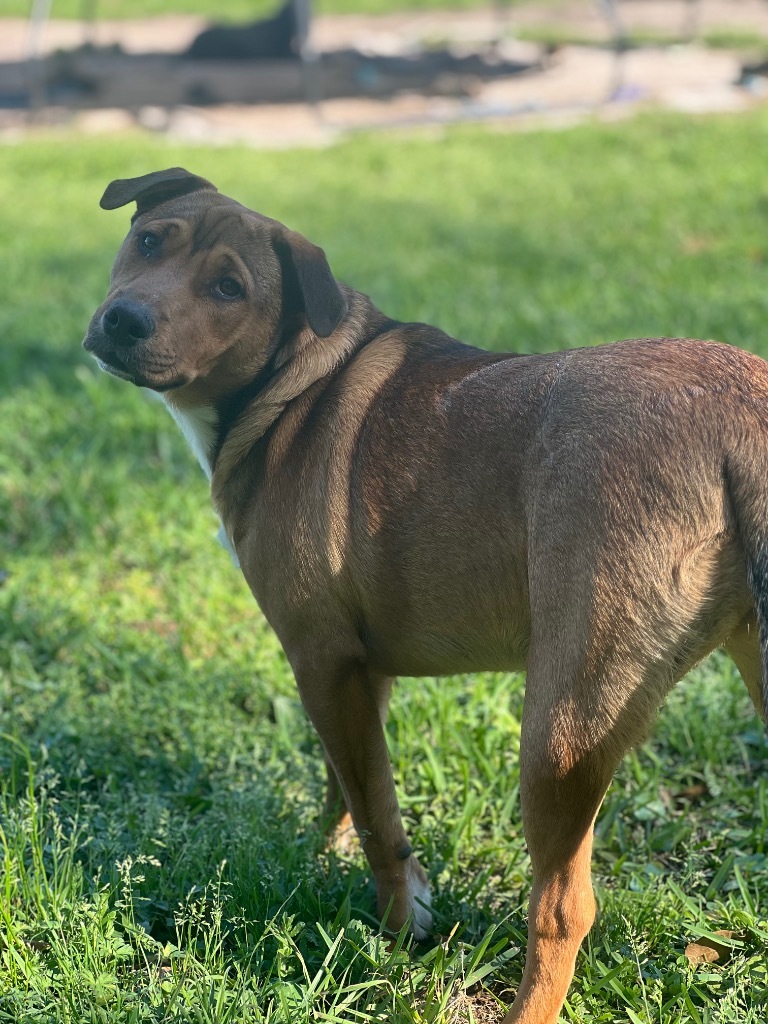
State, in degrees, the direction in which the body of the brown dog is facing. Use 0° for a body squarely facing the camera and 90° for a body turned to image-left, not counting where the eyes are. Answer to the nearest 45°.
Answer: approximately 135°
